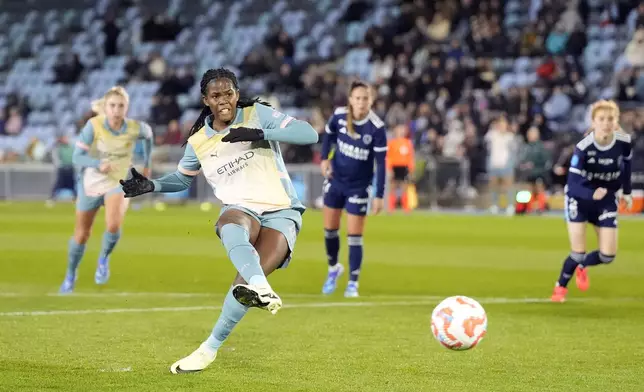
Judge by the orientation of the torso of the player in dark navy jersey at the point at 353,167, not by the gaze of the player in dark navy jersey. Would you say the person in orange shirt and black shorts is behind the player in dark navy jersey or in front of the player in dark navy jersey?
behind

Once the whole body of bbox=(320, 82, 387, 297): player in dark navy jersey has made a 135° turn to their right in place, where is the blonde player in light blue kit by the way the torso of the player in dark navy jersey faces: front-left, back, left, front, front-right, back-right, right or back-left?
front-left

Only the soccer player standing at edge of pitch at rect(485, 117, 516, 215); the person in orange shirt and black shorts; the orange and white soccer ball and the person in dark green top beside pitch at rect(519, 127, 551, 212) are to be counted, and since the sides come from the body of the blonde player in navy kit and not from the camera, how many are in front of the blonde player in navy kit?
1

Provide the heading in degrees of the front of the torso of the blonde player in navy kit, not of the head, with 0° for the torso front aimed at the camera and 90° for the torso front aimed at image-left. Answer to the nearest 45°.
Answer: approximately 0°

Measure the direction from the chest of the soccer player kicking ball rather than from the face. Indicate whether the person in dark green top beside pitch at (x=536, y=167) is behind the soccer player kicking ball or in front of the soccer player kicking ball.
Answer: behind

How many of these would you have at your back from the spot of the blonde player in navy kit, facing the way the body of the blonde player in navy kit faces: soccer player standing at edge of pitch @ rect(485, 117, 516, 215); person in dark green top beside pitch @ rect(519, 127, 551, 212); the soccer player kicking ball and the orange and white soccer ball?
2

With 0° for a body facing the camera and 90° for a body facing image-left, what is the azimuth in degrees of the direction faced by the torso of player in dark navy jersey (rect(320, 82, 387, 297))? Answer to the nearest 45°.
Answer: approximately 0°

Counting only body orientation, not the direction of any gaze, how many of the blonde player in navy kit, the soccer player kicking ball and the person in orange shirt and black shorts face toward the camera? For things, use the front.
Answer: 3

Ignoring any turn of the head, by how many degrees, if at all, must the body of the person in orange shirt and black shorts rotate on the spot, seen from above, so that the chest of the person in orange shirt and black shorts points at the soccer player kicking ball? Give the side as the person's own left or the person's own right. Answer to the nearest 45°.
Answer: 0° — they already face them

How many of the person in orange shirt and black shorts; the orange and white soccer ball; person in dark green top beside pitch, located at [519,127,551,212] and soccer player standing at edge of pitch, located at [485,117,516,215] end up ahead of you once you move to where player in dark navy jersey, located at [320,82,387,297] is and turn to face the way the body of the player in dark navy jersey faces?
1
